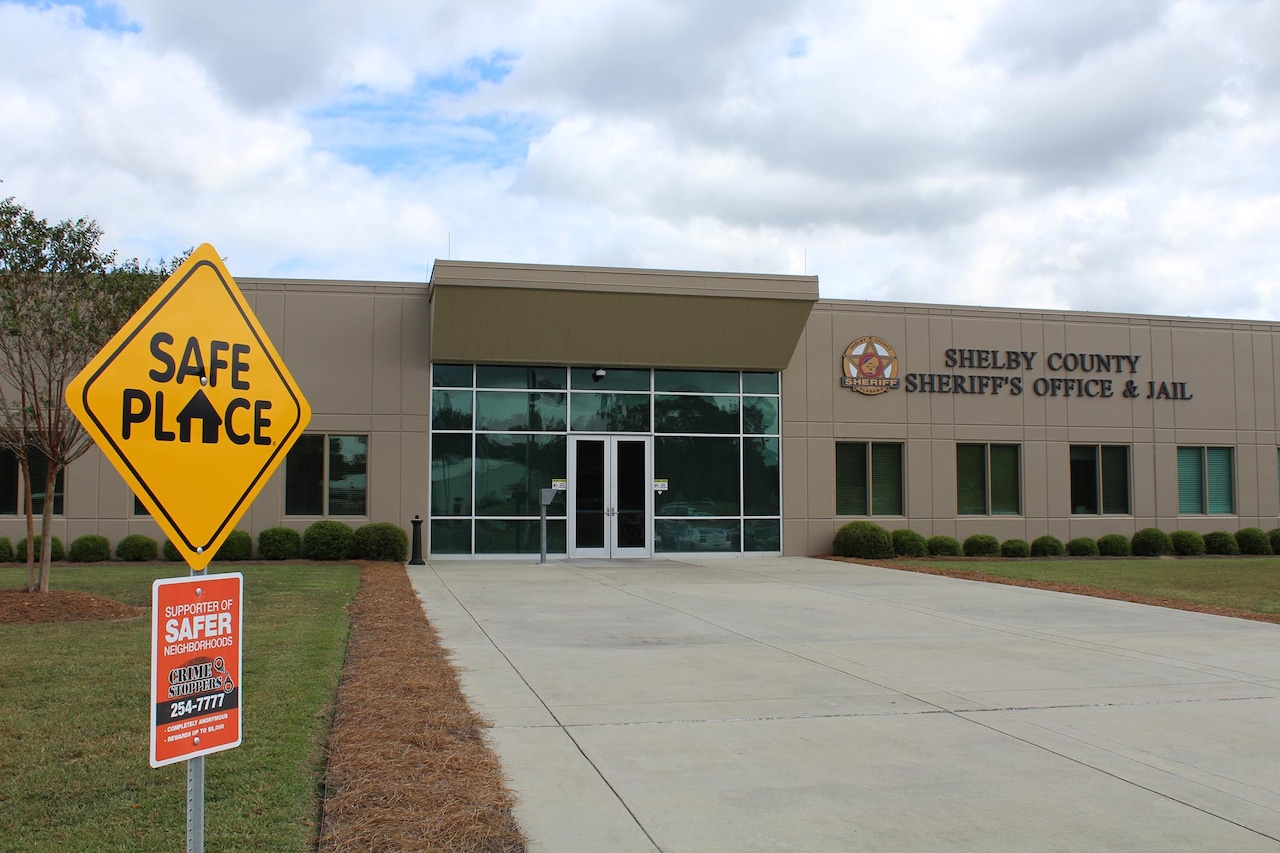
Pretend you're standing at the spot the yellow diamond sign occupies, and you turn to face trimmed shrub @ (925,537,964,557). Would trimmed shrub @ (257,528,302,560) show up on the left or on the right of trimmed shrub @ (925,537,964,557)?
left

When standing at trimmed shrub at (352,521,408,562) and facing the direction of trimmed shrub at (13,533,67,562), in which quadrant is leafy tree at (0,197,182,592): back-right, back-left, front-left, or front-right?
front-left

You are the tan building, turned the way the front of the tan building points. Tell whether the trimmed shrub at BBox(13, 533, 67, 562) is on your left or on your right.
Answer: on your right

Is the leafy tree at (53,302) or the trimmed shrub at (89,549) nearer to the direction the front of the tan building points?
the leafy tree

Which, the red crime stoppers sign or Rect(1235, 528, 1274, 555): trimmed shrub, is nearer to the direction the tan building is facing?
the red crime stoppers sign

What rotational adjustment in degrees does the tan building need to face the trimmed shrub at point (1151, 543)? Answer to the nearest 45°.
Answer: approximately 90° to its left

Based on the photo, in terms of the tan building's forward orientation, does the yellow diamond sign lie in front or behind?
in front

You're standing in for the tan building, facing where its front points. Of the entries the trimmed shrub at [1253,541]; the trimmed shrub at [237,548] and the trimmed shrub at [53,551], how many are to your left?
1

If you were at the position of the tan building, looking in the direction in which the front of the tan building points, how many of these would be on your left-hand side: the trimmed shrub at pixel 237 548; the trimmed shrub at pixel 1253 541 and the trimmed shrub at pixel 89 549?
1

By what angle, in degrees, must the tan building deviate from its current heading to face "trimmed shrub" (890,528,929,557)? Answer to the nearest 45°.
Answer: approximately 90° to its left

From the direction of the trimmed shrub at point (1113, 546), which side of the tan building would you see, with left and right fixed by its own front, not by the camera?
left

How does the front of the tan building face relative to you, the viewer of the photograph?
facing the viewer

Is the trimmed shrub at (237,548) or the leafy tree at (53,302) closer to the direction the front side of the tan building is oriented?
the leafy tree

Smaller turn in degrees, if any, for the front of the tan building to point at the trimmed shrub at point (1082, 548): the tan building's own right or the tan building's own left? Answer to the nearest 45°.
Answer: approximately 90° to the tan building's own left
